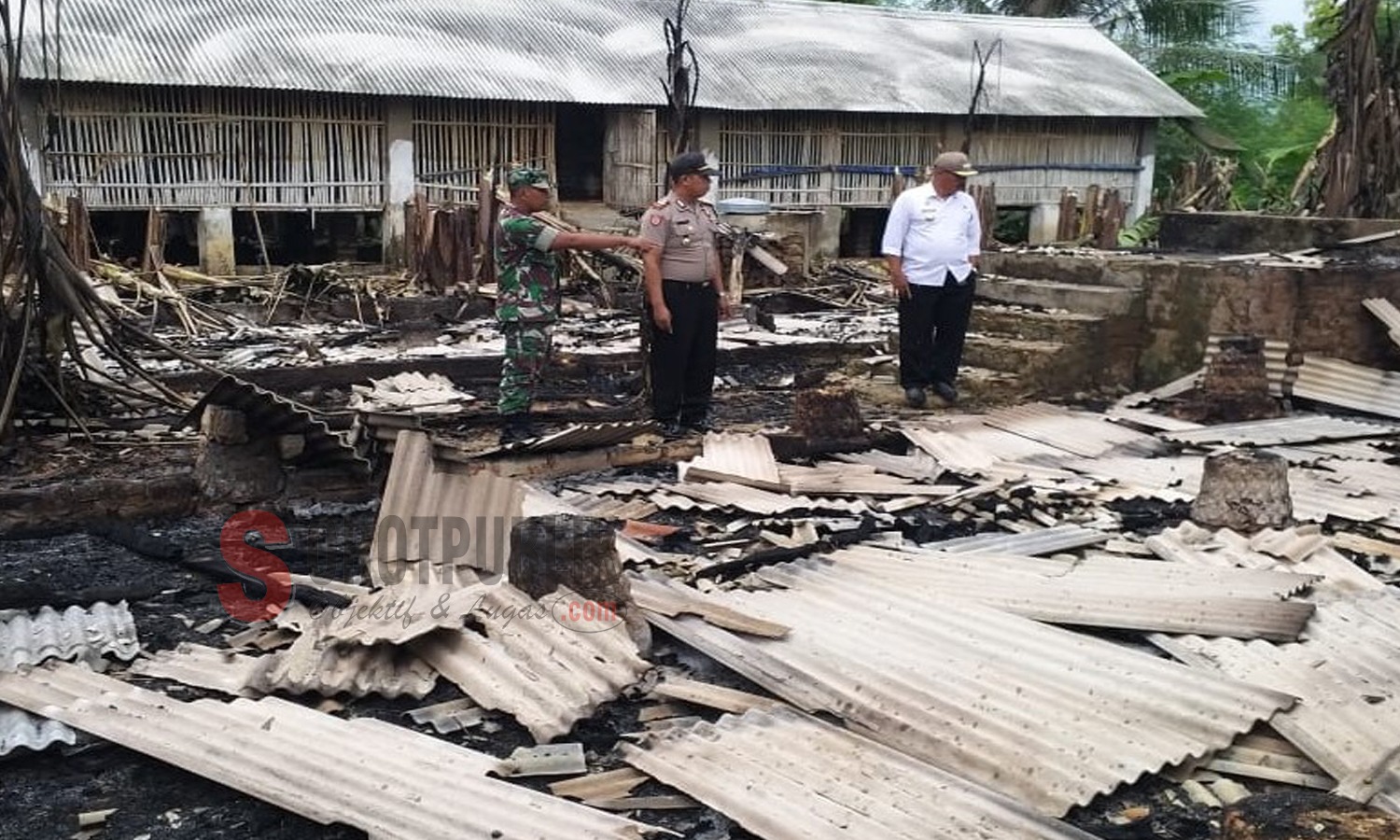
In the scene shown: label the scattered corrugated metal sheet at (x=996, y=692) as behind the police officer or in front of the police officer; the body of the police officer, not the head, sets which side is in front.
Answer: in front

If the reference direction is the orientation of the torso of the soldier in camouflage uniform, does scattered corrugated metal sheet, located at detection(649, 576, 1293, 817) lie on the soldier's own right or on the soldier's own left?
on the soldier's own right

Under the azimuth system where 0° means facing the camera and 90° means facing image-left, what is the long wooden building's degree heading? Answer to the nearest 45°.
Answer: approximately 0°

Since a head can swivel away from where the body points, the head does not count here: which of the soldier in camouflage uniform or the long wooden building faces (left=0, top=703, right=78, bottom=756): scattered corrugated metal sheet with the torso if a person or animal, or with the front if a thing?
the long wooden building

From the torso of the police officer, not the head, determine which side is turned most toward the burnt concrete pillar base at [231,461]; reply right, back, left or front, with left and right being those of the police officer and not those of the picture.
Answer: right

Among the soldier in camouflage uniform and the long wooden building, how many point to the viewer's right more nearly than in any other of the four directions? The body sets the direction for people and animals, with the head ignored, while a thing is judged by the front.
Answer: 1

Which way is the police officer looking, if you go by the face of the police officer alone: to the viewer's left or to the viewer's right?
to the viewer's right

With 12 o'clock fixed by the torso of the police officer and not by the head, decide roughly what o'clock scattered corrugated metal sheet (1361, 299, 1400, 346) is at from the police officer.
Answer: The scattered corrugated metal sheet is roughly at 10 o'clock from the police officer.

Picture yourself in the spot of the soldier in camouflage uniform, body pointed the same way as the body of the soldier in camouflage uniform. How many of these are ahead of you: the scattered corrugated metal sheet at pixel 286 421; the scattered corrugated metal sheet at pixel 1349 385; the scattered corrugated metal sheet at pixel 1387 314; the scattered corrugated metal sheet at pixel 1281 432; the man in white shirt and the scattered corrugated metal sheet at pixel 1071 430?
5

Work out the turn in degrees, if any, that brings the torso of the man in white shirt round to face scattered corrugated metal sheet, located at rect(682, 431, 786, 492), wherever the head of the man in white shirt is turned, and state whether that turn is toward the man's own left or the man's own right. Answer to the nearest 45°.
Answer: approximately 90° to the man's own right

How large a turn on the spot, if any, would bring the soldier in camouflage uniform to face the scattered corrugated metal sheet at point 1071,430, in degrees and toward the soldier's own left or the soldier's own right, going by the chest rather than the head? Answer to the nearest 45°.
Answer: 0° — they already face it

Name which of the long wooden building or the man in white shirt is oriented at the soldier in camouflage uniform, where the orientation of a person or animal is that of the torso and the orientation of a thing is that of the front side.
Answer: the long wooden building

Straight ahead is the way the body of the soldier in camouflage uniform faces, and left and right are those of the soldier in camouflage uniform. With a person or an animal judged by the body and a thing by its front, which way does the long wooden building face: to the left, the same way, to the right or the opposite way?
to the right

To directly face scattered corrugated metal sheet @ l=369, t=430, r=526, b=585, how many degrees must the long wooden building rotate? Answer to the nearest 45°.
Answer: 0° — it already faces it

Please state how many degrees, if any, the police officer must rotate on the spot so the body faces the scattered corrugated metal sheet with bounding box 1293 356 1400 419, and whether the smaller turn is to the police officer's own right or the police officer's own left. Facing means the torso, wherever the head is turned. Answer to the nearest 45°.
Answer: approximately 45° to the police officer's own left

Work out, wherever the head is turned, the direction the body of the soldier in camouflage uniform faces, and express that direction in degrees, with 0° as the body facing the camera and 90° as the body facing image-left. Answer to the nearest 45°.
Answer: approximately 270°

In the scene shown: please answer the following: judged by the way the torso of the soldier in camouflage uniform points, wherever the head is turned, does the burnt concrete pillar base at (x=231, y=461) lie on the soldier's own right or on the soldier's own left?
on the soldier's own right
